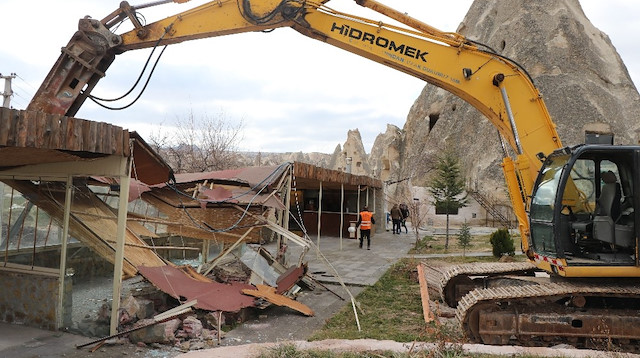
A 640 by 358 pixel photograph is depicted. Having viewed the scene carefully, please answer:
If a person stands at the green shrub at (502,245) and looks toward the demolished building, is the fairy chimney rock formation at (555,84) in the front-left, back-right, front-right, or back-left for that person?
back-right

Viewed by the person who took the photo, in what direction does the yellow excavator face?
facing to the left of the viewer

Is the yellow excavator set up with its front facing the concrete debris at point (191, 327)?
yes

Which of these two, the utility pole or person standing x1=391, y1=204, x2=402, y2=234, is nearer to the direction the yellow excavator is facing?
the utility pole

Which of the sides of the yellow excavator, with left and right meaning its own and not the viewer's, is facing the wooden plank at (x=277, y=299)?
front

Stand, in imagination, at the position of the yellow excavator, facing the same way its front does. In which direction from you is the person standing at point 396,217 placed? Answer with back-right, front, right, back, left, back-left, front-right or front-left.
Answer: right

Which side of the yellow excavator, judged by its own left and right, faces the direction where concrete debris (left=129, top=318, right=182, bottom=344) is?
front

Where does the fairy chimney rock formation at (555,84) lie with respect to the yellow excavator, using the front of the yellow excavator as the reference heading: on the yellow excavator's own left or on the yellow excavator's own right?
on the yellow excavator's own right

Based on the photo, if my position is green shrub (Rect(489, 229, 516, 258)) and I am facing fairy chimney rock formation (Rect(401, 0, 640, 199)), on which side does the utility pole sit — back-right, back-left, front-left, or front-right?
front-left

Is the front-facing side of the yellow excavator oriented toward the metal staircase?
no

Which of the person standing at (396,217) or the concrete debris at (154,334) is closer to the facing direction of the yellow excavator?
the concrete debris

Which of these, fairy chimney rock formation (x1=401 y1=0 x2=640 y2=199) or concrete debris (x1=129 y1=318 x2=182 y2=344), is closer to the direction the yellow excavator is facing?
the concrete debris

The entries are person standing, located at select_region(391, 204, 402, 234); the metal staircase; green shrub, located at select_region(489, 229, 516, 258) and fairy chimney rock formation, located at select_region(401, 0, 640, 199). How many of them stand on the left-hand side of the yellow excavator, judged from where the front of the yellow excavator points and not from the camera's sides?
0

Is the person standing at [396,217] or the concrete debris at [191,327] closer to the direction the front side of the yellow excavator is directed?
the concrete debris

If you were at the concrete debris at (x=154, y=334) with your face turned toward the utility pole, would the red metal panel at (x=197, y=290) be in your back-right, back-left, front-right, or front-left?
front-right
